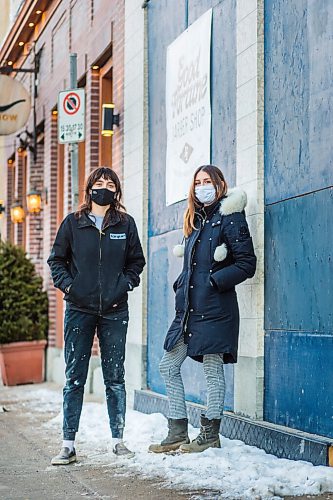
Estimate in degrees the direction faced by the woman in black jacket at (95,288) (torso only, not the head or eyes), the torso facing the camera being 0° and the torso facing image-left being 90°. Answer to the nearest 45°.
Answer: approximately 0°

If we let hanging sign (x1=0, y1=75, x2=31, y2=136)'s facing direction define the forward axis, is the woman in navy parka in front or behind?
in front

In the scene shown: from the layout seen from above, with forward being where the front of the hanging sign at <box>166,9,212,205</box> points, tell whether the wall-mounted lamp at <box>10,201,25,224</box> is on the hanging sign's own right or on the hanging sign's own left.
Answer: on the hanging sign's own right

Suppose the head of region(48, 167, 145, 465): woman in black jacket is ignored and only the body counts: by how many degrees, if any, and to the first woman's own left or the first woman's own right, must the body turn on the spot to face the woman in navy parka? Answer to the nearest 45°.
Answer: approximately 90° to the first woman's own left

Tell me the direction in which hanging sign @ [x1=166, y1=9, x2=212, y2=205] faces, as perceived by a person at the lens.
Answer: facing the viewer and to the left of the viewer

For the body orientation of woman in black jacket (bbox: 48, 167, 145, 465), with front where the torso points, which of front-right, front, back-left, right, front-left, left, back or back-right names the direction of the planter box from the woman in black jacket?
back

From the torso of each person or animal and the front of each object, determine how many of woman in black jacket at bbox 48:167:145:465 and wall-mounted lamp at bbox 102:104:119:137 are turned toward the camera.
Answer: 1

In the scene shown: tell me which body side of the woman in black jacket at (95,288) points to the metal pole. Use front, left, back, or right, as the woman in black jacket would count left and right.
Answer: back

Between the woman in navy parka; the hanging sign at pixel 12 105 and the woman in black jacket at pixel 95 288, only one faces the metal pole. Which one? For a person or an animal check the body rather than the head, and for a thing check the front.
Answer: the hanging sign
